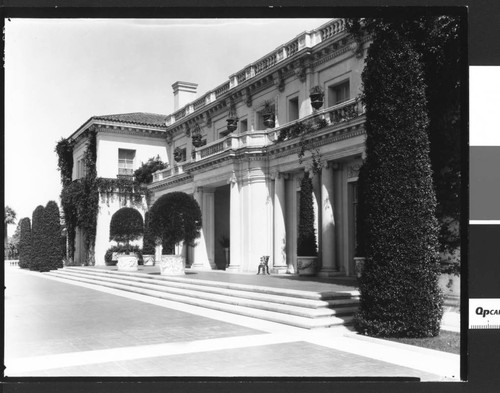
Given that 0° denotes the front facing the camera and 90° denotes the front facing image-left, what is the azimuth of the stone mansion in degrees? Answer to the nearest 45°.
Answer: approximately 45°

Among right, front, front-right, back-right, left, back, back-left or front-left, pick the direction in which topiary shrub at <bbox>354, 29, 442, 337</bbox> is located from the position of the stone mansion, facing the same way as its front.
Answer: front-left

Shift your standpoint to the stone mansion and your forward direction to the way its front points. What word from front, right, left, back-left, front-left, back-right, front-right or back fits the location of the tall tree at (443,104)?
front-left
